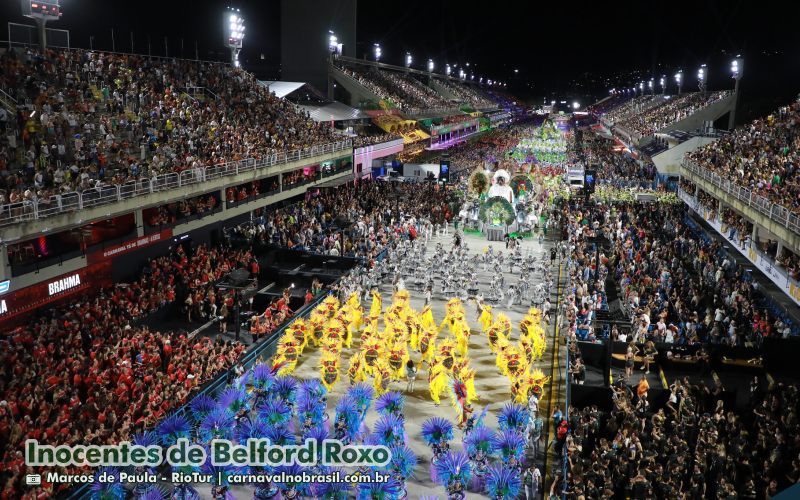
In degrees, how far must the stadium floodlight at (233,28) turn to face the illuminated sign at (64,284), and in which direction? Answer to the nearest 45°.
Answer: approximately 45° to its right

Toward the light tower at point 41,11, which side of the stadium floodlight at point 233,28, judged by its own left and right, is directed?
right

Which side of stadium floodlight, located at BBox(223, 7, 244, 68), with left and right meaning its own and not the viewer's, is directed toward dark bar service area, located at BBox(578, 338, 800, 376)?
front

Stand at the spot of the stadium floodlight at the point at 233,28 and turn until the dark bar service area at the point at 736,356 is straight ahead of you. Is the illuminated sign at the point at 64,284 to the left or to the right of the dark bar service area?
right

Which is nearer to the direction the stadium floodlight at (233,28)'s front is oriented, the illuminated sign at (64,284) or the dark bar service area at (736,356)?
the dark bar service area

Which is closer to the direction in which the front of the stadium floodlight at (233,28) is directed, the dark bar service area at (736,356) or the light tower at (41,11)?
the dark bar service area

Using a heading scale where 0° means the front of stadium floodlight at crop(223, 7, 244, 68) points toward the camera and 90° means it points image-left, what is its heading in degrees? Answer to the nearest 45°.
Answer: approximately 315°
